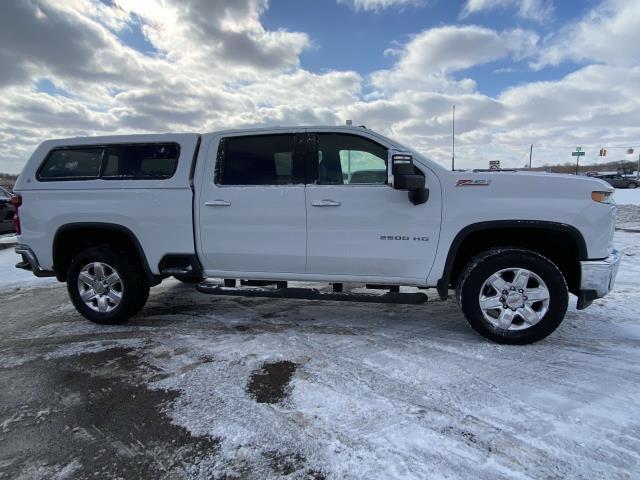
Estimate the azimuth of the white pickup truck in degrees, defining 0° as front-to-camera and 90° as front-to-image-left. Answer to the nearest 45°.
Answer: approximately 270°
